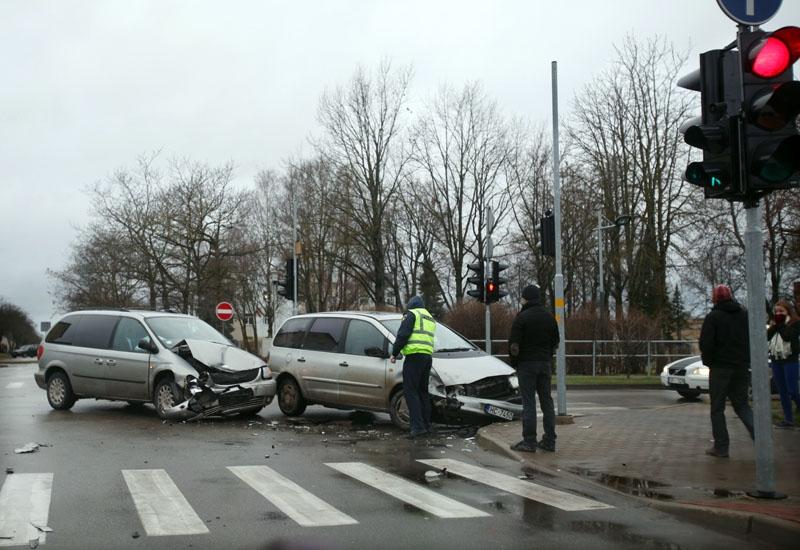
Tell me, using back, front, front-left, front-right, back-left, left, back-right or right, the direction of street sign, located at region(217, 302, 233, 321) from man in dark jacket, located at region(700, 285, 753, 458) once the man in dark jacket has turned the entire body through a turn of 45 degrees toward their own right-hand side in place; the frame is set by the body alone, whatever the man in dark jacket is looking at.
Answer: front-left

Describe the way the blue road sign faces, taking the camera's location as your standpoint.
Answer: facing the viewer

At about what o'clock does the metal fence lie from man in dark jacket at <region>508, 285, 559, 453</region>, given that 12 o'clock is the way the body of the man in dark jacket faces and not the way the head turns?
The metal fence is roughly at 2 o'clock from the man in dark jacket.

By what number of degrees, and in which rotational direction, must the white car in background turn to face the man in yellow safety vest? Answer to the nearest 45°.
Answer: approximately 45° to its left

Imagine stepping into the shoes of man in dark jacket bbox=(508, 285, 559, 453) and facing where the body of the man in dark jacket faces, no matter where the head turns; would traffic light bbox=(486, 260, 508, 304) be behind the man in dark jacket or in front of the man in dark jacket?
in front

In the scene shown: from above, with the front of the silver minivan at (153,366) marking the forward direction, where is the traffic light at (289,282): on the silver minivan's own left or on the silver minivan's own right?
on the silver minivan's own left

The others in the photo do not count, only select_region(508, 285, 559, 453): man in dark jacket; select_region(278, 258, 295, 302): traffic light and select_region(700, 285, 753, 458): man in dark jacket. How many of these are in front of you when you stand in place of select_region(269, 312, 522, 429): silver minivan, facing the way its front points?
2

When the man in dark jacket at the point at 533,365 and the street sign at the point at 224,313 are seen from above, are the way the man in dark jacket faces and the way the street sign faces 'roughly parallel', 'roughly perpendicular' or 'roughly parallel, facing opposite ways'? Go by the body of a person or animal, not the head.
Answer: roughly parallel, facing opposite ways

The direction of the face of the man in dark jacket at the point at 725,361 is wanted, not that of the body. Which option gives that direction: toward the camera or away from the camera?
away from the camera

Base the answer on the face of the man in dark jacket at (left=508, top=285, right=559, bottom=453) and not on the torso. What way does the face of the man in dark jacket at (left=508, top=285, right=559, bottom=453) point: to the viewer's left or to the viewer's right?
to the viewer's left

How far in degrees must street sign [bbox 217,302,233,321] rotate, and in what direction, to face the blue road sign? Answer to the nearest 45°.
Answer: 0° — it already faces it

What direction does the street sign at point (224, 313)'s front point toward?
toward the camera

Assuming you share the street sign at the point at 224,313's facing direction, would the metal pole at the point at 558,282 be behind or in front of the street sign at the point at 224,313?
in front
